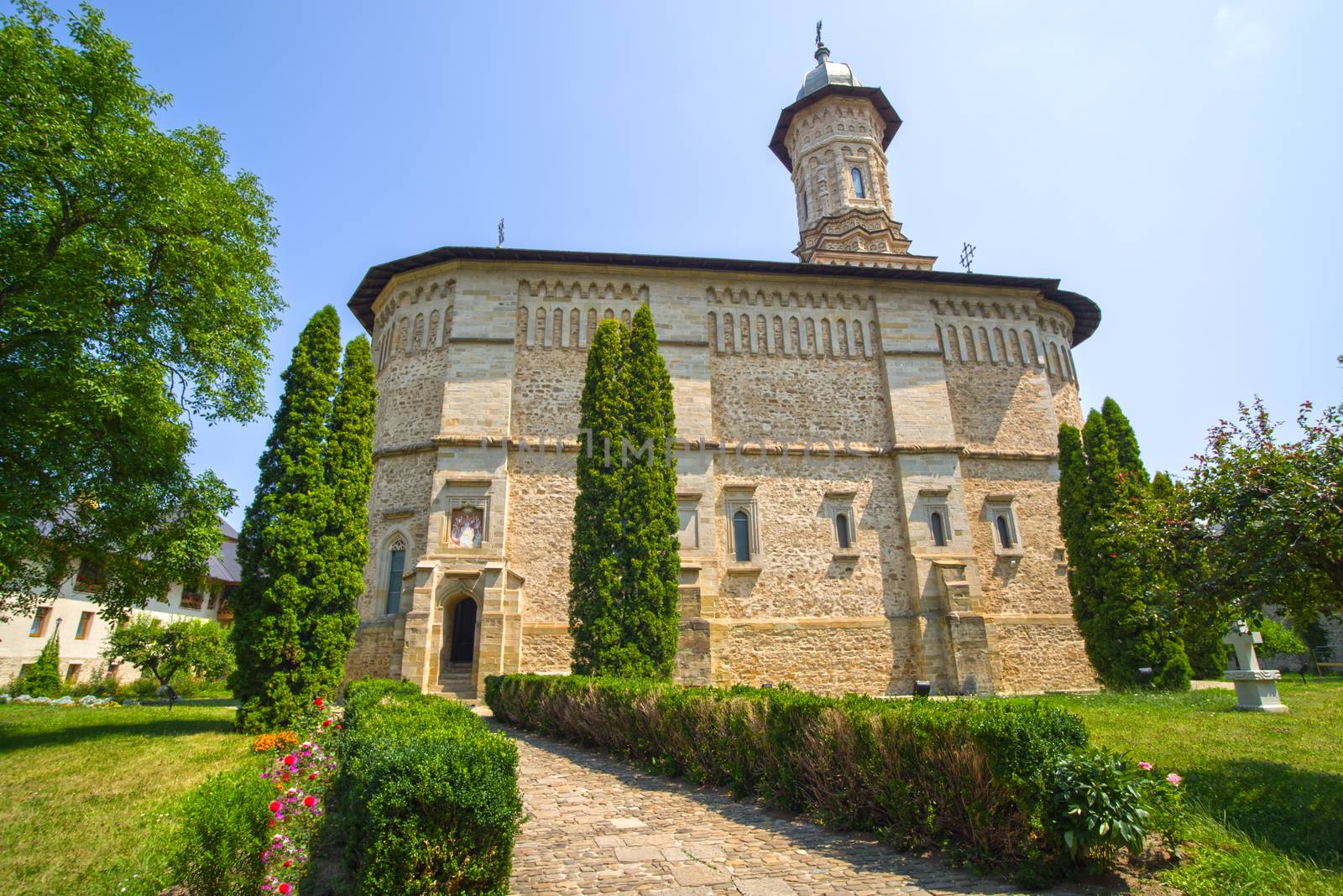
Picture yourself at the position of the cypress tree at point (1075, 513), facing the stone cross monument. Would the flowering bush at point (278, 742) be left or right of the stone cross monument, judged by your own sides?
right

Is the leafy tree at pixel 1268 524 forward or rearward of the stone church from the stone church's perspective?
forward

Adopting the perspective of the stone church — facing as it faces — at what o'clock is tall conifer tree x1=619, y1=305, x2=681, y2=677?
The tall conifer tree is roughly at 1 o'clock from the stone church.

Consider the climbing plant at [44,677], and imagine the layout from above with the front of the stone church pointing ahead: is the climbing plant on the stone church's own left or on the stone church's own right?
on the stone church's own right

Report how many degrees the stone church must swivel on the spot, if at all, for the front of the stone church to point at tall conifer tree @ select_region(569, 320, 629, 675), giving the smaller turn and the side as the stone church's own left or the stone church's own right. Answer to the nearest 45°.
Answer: approximately 45° to the stone church's own right

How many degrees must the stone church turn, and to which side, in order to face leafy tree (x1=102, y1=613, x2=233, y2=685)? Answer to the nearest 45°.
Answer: approximately 90° to its right

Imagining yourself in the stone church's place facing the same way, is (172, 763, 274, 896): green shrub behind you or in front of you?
in front

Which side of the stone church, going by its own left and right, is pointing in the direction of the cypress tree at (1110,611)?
left

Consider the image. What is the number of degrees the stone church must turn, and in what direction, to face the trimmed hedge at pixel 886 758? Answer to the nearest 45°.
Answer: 0° — it already faces it

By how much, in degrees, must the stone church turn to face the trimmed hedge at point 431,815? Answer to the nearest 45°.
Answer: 0° — it already faces it

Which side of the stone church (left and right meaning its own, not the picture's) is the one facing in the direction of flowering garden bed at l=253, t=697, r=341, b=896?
front

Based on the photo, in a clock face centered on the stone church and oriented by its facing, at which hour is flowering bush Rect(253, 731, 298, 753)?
The flowering bush is roughly at 1 o'clock from the stone church.

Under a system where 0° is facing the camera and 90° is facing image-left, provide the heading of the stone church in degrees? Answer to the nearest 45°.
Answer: approximately 0°

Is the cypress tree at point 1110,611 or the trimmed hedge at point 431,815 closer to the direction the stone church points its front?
the trimmed hedge
